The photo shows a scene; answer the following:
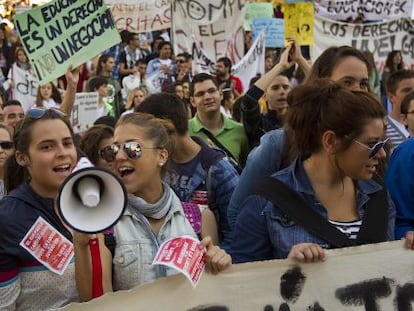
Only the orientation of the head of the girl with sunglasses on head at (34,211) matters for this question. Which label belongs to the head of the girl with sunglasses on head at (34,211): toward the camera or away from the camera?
toward the camera

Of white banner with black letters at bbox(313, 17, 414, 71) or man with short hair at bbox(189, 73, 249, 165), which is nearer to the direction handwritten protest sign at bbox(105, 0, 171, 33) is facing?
the man with short hair

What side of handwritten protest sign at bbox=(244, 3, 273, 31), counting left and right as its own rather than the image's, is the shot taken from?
front

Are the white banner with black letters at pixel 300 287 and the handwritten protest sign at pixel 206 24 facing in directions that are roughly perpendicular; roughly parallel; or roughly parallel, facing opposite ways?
roughly parallel

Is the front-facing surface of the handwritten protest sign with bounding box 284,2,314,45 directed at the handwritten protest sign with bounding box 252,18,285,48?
no

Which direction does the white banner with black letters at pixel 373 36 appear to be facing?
toward the camera

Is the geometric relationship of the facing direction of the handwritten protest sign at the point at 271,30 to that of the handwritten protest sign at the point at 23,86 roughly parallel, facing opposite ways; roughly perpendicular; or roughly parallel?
roughly parallel

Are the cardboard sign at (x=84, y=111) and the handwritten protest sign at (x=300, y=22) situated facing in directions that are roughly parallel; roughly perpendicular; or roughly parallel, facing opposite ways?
roughly parallel

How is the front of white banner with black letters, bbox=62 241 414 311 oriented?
toward the camera

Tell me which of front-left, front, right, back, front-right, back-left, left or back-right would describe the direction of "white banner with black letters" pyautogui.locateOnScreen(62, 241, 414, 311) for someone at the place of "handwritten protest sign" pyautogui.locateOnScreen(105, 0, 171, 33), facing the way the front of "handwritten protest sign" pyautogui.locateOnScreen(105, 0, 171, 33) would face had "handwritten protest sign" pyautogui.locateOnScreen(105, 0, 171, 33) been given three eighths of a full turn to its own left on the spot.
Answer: back-right

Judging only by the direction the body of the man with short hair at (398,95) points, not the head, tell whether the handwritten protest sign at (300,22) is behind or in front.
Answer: behind

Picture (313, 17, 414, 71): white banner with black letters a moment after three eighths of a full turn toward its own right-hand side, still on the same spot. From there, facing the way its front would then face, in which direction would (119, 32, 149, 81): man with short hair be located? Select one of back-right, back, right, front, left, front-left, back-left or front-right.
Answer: front-left

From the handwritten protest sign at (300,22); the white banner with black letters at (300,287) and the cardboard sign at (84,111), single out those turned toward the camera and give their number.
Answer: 3

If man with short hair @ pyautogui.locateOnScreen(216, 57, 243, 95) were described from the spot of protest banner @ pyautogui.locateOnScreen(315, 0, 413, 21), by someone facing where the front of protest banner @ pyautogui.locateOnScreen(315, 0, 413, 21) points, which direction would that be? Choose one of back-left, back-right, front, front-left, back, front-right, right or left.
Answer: front-right

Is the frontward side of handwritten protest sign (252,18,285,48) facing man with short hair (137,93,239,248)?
yes

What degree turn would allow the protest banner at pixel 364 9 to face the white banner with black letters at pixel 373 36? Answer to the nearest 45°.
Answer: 0° — it already faces it
